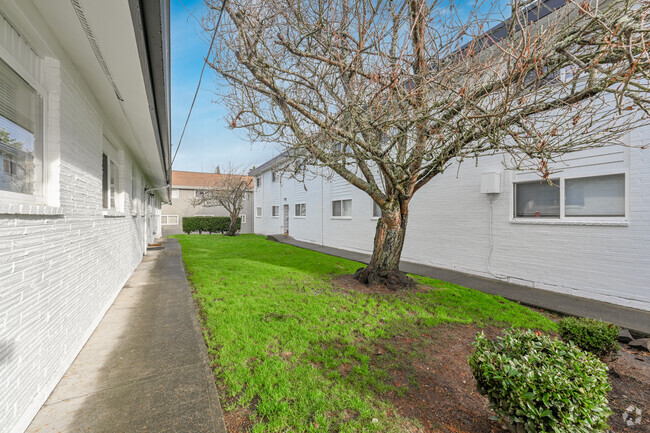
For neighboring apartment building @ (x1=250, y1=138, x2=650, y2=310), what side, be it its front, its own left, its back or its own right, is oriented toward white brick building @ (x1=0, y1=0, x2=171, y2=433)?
front

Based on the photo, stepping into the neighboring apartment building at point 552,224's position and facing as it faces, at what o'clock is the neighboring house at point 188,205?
the neighboring house at point 188,205 is roughly at 2 o'clock from the neighboring apartment building at point 552,224.

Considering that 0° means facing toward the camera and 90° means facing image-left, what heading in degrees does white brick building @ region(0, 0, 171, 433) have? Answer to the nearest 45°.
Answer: approximately 270°

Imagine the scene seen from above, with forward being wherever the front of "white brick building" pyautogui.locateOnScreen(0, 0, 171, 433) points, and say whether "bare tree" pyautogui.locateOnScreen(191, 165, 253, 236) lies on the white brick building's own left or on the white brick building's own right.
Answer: on the white brick building's own left

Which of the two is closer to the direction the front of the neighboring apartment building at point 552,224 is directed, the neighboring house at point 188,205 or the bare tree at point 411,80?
the bare tree

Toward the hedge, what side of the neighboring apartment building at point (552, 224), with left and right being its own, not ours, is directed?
right

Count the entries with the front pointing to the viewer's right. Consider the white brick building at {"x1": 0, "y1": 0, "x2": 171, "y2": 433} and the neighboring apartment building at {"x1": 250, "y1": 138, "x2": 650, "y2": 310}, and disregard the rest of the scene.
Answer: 1

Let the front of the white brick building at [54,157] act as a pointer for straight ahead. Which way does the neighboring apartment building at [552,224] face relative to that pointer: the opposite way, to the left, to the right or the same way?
the opposite way

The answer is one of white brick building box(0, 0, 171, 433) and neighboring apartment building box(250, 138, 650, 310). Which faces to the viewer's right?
the white brick building

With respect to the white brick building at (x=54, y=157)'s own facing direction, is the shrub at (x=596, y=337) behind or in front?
in front

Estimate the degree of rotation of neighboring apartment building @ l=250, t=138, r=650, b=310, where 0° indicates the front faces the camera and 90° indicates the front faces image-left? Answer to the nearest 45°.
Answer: approximately 45°
